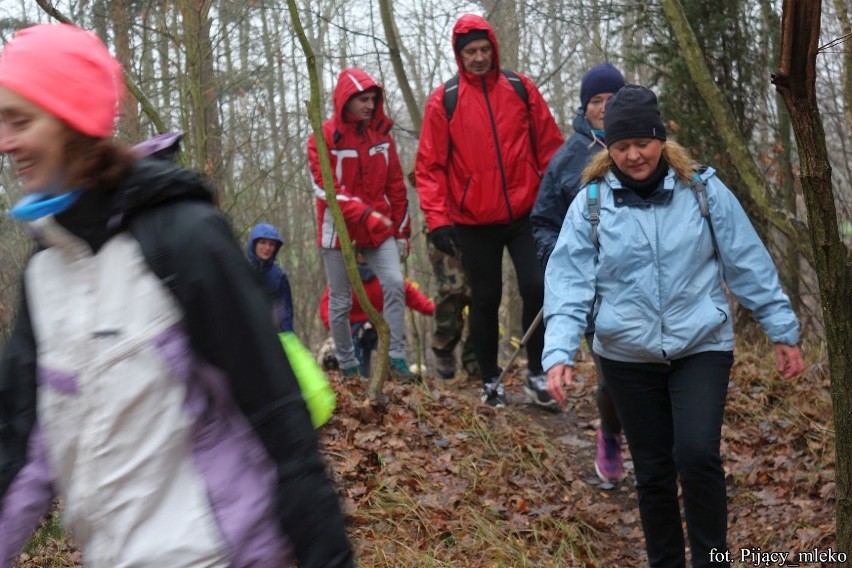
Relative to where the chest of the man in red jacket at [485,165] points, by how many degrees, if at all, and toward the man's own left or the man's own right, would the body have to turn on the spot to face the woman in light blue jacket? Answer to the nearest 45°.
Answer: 0° — they already face them

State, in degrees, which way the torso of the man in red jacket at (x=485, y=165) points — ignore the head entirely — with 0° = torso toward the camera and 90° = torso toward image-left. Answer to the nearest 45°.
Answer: approximately 0°

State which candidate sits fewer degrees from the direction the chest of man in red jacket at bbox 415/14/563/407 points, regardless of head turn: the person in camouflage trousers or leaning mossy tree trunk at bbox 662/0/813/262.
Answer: the leaning mossy tree trunk

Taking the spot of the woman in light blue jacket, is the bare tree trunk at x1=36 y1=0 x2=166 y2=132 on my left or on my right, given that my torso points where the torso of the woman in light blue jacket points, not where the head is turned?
on my right

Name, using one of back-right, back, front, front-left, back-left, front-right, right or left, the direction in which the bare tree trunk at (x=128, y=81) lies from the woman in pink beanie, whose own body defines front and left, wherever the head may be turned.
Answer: back-right

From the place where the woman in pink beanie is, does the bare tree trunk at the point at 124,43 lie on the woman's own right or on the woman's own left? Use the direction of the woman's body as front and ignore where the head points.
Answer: on the woman's own right

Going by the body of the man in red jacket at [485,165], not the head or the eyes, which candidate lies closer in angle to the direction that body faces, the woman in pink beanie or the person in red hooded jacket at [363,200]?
the woman in pink beanie

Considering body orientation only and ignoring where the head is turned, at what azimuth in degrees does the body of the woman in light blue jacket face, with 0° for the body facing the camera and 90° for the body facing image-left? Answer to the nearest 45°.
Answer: approximately 0°

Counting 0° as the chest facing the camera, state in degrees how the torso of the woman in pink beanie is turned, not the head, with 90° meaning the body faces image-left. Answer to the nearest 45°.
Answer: approximately 45°

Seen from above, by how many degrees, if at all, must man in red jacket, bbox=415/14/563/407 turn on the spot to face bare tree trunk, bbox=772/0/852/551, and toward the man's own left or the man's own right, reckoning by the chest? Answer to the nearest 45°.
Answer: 0° — they already face it

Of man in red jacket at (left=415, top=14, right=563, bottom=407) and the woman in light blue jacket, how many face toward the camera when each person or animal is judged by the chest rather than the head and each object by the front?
2
